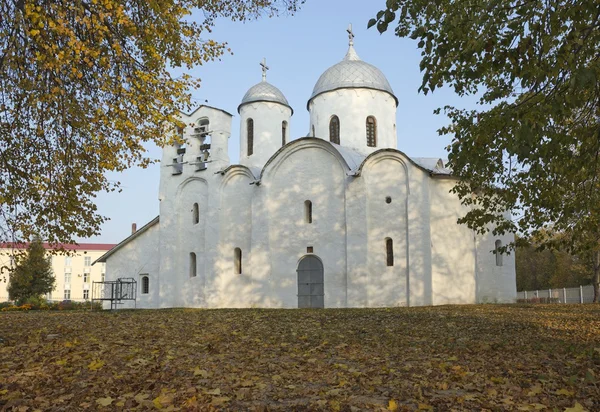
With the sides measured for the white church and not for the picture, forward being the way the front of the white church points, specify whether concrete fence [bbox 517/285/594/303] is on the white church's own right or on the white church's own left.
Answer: on the white church's own left

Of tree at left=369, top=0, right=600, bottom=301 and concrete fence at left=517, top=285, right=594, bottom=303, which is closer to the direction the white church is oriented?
the tree

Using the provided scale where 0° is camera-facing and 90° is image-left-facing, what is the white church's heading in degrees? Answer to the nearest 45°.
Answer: approximately 0°
